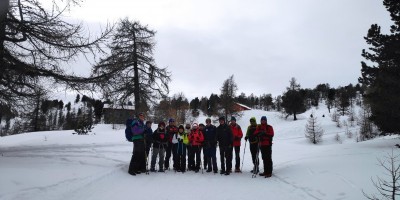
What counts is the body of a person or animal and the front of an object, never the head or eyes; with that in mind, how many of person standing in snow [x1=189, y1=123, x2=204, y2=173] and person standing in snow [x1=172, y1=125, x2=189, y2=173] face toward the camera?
2

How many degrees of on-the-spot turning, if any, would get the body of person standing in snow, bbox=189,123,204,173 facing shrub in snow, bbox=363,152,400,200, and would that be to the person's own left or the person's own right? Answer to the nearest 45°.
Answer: approximately 45° to the person's own left

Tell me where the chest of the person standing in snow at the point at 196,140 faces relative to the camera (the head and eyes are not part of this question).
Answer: toward the camera

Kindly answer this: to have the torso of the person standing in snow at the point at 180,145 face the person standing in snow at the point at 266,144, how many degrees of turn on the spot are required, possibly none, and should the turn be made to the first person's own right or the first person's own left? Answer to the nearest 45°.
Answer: approximately 45° to the first person's own left

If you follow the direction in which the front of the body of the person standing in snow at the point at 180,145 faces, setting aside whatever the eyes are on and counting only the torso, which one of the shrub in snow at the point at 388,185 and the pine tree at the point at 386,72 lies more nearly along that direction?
the shrub in snow

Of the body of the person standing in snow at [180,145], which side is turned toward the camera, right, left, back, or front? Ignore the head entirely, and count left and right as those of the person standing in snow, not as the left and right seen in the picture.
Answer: front

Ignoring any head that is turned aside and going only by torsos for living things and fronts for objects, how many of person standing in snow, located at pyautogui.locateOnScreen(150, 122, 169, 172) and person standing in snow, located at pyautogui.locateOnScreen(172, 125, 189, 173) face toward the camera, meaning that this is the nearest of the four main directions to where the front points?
2

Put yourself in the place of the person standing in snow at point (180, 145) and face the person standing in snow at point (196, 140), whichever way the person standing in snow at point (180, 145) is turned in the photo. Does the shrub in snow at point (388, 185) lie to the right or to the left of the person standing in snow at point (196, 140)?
right

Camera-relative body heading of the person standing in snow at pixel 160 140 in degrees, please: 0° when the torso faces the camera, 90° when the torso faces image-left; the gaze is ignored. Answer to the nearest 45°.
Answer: approximately 0°

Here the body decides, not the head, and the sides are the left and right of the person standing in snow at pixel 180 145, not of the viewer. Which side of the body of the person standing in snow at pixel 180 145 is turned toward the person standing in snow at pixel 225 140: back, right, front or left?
left

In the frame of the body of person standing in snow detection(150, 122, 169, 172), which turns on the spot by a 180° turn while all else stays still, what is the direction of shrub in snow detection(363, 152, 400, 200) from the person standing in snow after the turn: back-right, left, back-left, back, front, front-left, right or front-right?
back-right

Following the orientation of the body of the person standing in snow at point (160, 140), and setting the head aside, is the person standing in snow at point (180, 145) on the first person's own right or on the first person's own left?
on the first person's own left

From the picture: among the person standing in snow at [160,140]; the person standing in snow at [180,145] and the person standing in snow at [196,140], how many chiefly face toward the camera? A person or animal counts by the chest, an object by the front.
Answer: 3
